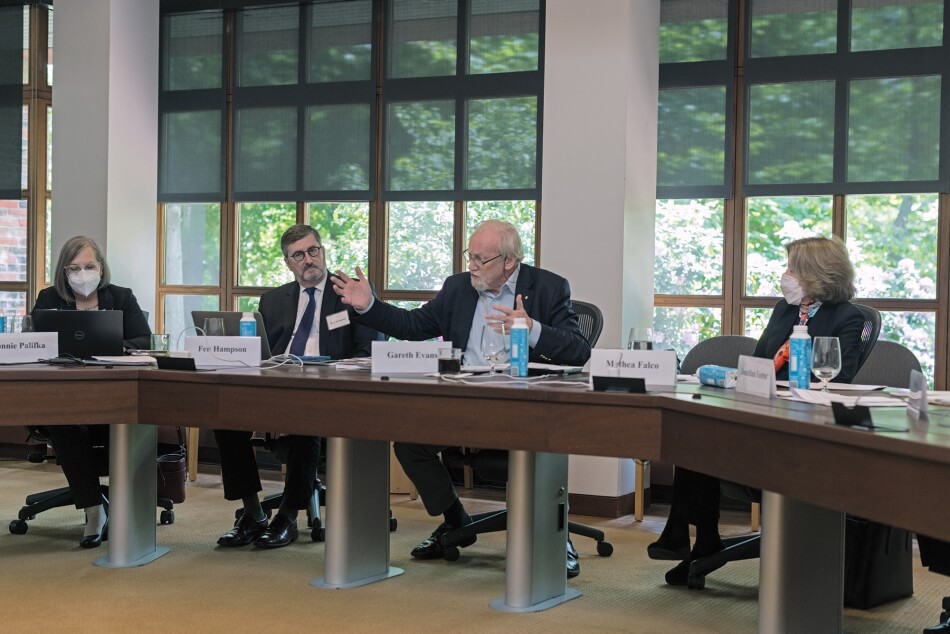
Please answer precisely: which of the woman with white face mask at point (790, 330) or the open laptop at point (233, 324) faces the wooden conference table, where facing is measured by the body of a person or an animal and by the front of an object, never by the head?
the woman with white face mask

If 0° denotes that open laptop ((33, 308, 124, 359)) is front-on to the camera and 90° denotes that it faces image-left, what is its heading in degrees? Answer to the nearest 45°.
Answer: approximately 180°

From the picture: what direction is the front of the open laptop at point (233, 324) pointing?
away from the camera

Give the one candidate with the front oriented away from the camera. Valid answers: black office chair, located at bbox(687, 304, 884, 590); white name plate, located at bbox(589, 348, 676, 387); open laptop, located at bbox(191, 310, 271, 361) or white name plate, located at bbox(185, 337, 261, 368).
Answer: the open laptop

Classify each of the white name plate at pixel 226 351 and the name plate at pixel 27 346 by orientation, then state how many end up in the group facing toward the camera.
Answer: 2

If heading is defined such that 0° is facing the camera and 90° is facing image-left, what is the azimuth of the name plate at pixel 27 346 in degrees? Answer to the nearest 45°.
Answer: approximately 0°

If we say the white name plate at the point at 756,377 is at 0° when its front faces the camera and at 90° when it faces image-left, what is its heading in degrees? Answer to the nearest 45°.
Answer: approximately 45°

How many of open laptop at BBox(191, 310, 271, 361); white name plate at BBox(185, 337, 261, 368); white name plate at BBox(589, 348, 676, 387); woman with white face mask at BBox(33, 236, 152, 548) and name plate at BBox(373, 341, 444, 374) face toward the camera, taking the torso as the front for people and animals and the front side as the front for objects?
4

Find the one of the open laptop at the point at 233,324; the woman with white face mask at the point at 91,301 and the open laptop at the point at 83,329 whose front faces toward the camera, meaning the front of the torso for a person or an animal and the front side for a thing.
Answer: the woman with white face mask

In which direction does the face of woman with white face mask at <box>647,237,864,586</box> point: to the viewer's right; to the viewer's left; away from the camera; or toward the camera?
to the viewer's left

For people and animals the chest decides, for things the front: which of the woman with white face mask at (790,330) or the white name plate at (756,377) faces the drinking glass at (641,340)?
the woman with white face mask

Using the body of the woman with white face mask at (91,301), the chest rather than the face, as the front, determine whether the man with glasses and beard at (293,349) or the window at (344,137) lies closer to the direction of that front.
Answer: the man with glasses and beard

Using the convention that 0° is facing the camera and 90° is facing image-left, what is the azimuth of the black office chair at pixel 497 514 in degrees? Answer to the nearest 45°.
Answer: approximately 45°

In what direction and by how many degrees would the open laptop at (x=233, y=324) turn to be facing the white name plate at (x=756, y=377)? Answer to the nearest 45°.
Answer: approximately 135° to its right

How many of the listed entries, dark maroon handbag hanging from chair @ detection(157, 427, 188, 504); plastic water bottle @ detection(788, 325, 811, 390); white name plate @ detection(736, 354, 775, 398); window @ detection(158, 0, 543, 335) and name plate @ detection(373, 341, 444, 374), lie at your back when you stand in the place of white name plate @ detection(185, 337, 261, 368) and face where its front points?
2

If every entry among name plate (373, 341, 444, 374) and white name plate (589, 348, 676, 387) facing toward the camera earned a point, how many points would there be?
2

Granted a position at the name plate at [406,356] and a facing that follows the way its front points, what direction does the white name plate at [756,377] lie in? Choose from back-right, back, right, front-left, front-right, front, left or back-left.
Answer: front-left
